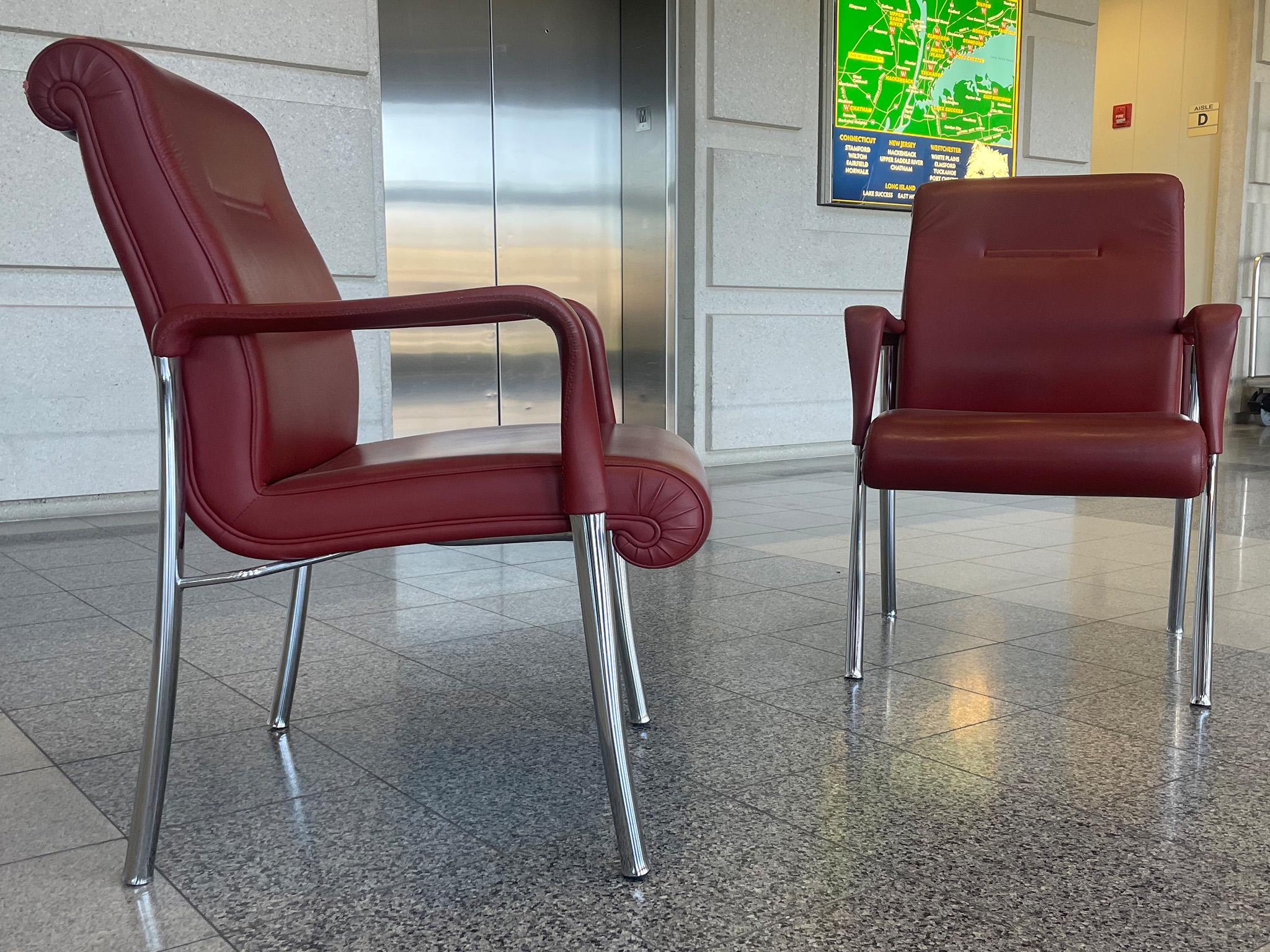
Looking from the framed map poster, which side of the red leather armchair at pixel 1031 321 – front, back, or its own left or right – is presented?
back

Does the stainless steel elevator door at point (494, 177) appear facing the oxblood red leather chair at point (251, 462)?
yes

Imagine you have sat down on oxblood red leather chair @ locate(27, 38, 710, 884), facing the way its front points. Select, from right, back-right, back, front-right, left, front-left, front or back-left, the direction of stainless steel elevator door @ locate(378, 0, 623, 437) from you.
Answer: left

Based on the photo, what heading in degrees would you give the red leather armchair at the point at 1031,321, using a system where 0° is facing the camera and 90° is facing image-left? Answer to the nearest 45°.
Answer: approximately 0°

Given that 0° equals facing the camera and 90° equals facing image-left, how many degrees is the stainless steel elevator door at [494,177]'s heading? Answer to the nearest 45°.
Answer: approximately 0°

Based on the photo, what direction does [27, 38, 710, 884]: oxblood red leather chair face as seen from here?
to the viewer's right

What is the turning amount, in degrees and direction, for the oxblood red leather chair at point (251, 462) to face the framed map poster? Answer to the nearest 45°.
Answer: approximately 45° to its left

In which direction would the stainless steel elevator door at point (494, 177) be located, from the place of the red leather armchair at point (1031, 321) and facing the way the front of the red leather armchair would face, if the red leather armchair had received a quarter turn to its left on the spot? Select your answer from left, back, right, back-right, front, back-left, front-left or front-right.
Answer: back-left

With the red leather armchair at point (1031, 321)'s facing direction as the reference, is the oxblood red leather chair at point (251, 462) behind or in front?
in front

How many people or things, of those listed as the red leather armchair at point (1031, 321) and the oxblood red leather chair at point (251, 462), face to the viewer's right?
1

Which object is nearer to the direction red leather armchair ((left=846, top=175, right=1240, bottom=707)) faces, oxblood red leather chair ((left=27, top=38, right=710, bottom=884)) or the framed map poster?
the oxblood red leather chair

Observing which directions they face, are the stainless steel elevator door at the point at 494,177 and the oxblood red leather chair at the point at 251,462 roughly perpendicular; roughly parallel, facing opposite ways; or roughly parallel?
roughly perpendicular
